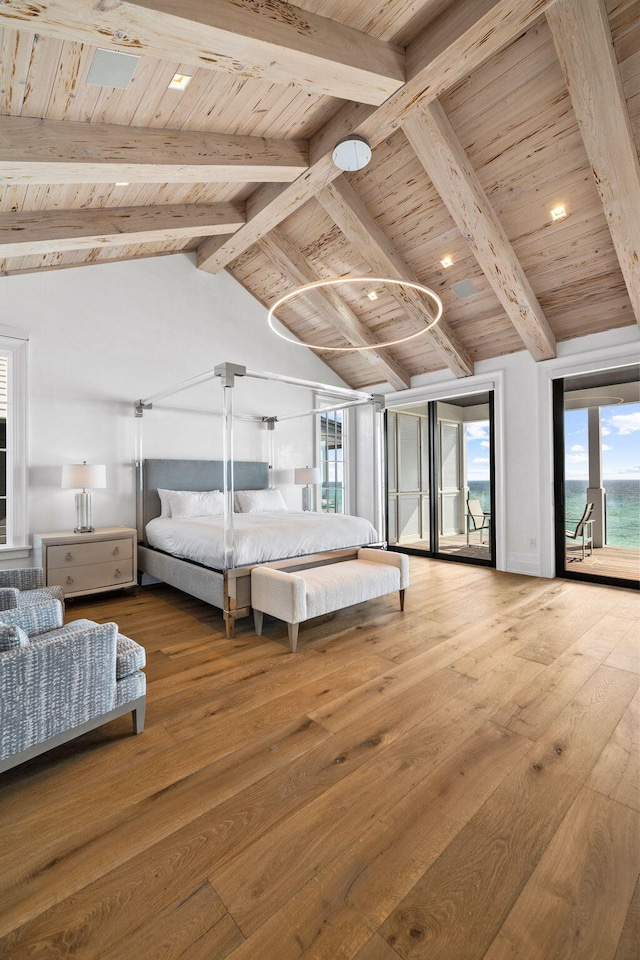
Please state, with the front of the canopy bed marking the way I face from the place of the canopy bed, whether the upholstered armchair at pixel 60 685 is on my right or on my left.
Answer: on my right

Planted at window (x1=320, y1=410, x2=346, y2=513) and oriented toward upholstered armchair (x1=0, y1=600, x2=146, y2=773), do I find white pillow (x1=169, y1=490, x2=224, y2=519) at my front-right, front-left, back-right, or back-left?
front-right

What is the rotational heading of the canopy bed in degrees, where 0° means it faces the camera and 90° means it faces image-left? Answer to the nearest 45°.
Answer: approximately 315°

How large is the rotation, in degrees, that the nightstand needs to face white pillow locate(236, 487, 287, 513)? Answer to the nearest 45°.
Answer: approximately 45° to its left

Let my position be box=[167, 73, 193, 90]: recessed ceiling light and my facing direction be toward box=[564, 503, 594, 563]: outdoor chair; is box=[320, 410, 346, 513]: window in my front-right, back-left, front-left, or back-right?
front-left

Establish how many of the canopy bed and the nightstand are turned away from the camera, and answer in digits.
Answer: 0

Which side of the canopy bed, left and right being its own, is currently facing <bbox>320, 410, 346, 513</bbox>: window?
left

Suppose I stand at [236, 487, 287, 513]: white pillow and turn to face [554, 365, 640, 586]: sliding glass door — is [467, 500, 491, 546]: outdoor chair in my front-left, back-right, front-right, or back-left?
front-left

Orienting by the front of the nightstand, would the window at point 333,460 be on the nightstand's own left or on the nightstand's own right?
on the nightstand's own left

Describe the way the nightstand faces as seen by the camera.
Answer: facing the viewer and to the right of the viewer
